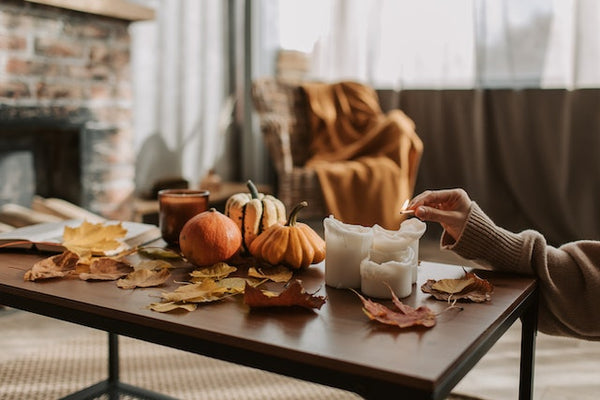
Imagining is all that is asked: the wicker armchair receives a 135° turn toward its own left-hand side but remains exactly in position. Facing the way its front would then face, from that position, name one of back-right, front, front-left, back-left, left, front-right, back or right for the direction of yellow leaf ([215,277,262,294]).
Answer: back

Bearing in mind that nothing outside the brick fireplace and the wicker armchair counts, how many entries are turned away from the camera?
0

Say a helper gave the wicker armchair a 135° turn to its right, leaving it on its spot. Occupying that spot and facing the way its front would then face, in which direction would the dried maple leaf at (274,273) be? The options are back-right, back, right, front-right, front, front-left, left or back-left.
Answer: left

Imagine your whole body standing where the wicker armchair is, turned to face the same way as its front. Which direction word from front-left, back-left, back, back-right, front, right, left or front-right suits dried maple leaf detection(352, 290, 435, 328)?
front-right

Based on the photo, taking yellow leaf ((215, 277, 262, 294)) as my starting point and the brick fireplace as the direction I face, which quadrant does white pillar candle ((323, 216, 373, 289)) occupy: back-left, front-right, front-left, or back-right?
back-right

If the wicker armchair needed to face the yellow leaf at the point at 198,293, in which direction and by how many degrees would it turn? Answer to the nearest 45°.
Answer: approximately 45° to its right

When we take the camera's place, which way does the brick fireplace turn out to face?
facing the viewer and to the right of the viewer

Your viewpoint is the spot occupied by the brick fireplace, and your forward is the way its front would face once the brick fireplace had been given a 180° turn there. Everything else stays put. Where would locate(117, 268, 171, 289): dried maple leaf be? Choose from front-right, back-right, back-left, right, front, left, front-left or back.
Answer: back-left

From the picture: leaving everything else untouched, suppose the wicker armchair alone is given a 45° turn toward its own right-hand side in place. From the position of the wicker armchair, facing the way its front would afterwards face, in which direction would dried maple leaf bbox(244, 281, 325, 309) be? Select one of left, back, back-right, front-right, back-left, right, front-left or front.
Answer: front

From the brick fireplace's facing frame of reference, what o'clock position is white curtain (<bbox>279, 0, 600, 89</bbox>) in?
The white curtain is roughly at 10 o'clock from the brick fireplace.

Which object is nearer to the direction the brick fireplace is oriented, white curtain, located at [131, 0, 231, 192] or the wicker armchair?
the wicker armchair

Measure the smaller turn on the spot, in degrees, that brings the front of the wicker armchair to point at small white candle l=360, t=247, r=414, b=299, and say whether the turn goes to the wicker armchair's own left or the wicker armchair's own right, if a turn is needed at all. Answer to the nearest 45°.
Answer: approximately 45° to the wicker armchair's own right

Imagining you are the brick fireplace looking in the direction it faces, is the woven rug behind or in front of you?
in front

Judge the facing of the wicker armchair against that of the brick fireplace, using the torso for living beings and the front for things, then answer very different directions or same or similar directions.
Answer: same or similar directions

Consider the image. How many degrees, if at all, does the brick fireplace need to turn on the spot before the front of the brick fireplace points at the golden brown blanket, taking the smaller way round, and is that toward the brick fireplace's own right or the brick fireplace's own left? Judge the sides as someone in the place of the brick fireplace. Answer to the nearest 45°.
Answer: approximately 45° to the brick fireplace's own left
